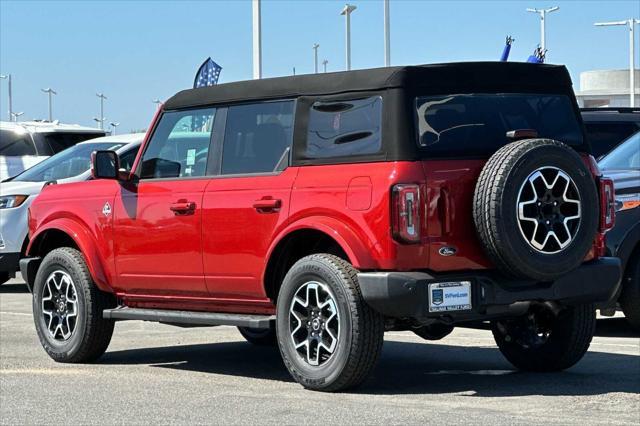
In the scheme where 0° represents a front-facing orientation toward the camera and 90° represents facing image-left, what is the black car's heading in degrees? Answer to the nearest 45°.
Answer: approximately 45°

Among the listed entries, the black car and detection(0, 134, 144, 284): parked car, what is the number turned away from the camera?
0

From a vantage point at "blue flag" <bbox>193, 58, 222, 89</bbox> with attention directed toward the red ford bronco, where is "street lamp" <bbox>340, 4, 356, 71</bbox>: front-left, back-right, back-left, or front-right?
back-left

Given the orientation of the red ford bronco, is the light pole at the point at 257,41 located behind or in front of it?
in front

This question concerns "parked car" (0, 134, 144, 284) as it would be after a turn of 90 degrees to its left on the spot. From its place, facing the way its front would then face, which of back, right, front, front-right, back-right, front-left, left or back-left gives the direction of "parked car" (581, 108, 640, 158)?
front

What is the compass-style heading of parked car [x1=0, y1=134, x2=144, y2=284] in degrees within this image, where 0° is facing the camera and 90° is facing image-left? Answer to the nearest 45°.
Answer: approximately 45°

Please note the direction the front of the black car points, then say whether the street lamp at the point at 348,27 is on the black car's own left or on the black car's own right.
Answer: on the black car's own right

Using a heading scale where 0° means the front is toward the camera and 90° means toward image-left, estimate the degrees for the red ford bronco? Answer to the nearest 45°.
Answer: approximately 135°

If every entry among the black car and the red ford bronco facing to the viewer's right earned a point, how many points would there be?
0

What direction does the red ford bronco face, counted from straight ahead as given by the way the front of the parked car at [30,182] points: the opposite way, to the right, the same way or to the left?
to the right
